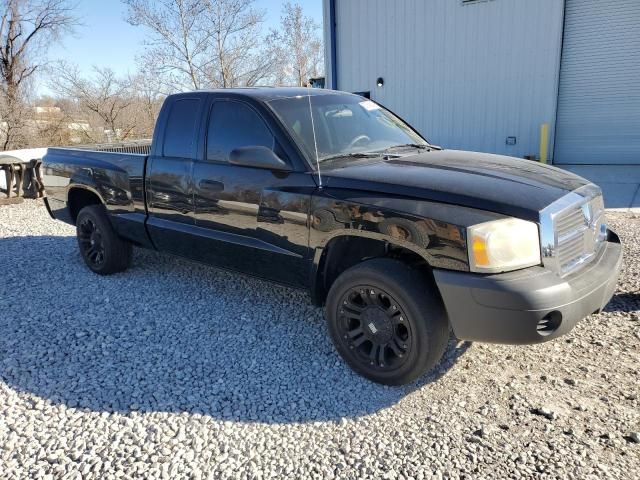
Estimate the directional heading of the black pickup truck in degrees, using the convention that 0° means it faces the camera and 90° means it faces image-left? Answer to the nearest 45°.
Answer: approximately 315°

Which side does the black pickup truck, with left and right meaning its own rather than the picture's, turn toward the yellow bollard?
left
